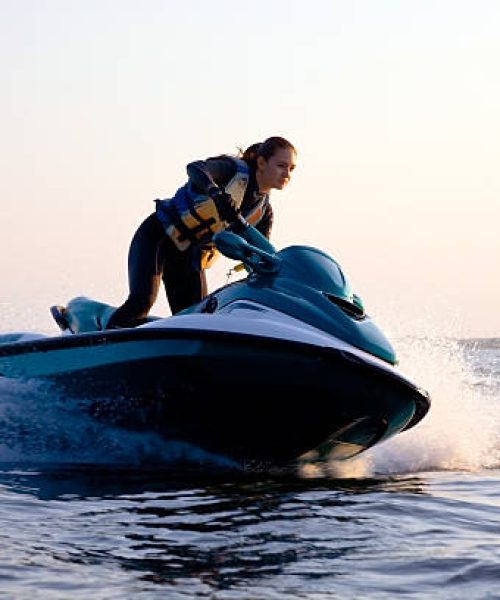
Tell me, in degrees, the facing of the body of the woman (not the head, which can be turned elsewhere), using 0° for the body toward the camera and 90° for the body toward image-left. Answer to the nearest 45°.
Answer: approximately 315°
